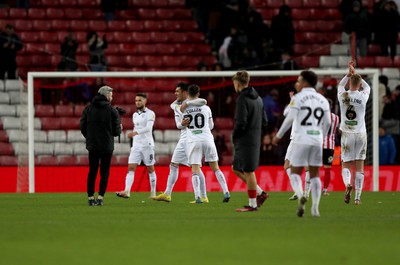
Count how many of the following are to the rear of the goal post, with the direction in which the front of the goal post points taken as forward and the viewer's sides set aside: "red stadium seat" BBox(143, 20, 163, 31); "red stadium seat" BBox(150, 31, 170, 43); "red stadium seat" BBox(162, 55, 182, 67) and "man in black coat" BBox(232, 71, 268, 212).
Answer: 3

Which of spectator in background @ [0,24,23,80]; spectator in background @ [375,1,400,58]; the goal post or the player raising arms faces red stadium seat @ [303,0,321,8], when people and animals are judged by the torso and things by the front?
the player raising arms

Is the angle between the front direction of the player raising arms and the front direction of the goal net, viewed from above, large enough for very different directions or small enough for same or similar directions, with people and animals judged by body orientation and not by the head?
very different directions

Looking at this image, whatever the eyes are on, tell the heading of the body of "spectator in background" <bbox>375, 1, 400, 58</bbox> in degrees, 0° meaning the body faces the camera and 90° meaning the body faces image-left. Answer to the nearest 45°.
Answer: approximately 0°
